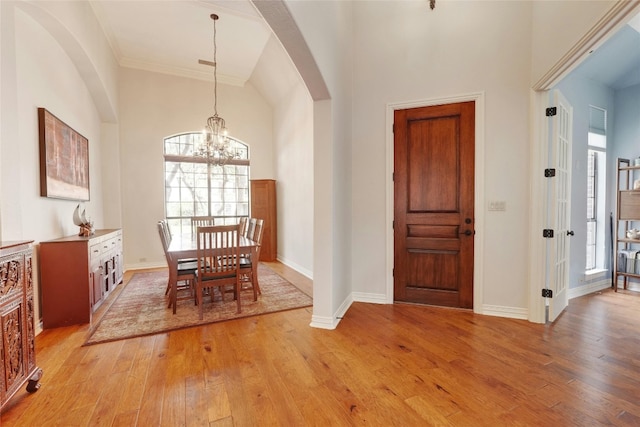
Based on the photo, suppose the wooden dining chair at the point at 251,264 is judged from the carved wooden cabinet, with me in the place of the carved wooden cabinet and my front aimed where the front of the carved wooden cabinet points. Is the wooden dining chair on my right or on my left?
on my left

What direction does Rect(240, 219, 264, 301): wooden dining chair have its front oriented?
to the viewer's left

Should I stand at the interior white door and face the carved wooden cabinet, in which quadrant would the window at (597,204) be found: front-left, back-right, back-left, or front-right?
back-right

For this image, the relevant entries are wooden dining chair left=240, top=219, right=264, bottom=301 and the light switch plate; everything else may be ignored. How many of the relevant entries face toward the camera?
1

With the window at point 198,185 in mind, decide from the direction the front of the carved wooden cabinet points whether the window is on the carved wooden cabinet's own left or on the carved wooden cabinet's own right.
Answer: on the carved wooden cabinet's own left

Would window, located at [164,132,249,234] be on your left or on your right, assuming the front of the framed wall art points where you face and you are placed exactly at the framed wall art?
on your left

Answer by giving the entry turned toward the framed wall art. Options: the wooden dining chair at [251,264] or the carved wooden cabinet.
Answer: the wooden dining chair

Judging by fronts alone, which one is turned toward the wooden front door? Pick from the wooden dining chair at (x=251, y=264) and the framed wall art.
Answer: the framed wall art

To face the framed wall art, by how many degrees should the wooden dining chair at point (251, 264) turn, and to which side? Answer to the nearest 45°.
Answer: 0° — it already faces it

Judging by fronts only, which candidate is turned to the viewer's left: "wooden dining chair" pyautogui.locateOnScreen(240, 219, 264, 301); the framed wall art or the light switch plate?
the wooden dining chair

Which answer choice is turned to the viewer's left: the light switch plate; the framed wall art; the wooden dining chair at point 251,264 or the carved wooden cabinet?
the wooden dining chair

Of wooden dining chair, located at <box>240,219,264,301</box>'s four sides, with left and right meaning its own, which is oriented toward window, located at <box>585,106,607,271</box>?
back

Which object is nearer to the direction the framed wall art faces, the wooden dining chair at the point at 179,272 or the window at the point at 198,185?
the wooden dining chair
